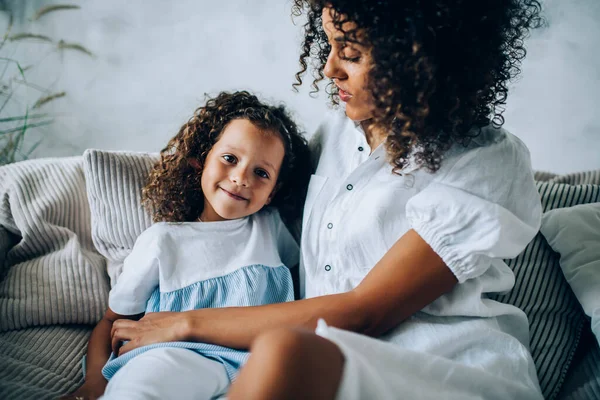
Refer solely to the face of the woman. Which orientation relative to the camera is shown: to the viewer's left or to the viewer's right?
to the viewer's left

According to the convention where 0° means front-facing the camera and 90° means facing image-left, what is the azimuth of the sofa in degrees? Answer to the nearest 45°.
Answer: approximately 0°

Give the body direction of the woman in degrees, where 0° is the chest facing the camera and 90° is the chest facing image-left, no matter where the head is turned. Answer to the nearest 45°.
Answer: approximately 45°
